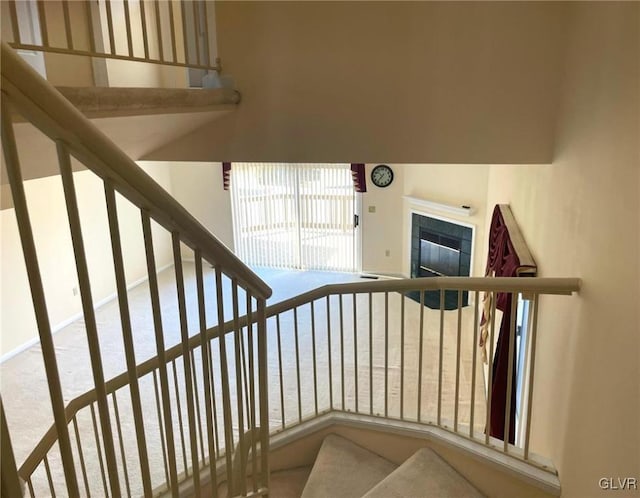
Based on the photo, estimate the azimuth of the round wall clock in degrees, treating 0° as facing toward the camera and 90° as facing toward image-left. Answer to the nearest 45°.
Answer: approximately 0°

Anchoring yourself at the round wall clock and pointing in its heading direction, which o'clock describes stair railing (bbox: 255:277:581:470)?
The stair railing is roughly at 12 o'clock from the round wall clock.

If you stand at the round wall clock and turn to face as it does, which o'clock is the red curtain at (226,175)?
The red curtain is roughly at 3 o'clock from the round wall clock.

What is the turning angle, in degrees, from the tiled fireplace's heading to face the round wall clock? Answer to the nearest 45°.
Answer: approximately 90° to its right

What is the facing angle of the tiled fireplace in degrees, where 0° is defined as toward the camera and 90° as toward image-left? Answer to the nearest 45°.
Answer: approximately 45°
